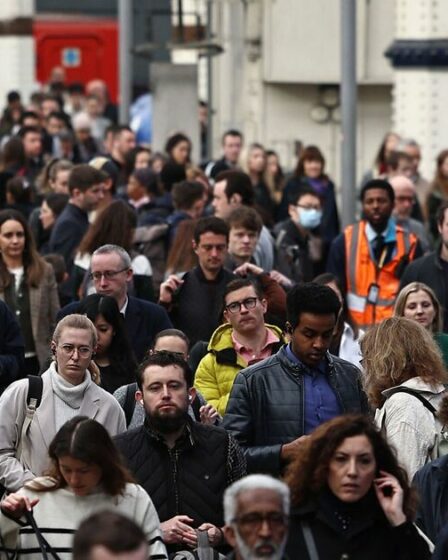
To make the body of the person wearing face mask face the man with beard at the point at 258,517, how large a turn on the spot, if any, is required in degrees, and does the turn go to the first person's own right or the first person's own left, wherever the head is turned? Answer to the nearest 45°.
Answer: approximately 45° to the first person's own right

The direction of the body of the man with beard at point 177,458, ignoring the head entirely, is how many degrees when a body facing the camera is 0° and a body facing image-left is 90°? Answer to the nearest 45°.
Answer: approximately 0°

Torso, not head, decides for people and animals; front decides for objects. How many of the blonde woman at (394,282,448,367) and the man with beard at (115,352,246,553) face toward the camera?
2

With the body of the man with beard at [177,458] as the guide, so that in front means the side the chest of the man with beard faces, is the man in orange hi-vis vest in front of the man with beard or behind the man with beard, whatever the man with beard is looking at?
behind

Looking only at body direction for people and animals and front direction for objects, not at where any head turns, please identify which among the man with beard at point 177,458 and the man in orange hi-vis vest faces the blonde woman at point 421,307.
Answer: the man in orange hi-vis vest

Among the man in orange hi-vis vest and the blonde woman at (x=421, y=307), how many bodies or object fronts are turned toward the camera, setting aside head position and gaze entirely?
2

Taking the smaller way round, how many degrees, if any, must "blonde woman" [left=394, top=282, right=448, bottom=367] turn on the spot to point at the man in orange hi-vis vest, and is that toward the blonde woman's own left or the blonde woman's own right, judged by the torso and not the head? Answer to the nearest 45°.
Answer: approximately 180°

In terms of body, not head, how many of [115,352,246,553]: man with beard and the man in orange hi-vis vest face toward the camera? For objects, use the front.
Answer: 2

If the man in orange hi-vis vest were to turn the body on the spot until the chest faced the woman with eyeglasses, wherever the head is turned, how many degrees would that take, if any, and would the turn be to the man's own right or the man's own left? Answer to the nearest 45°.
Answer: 0° — they already face them

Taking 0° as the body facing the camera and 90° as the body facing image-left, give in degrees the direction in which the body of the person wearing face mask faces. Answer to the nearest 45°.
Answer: approximately 315°
